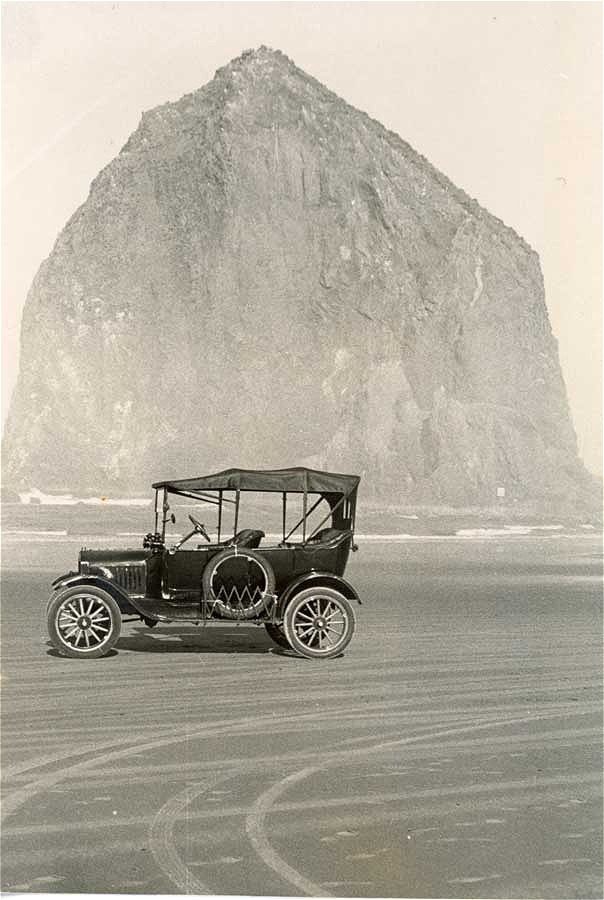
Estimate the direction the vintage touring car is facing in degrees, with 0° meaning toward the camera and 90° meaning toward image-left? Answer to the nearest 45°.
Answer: approximately 90°
